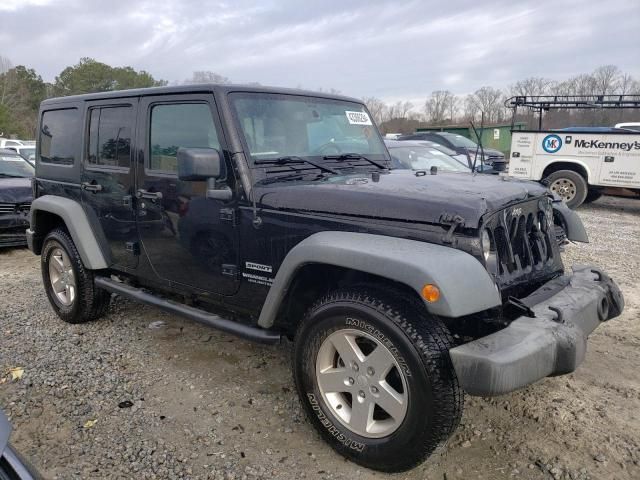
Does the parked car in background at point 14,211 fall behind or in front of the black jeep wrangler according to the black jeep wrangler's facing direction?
behind

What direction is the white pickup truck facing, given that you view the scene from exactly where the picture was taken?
facing to the right of the viewer

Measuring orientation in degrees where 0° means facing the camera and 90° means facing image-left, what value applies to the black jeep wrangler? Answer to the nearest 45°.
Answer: approximately 315°

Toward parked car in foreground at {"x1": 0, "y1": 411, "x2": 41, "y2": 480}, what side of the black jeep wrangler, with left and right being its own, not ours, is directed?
right

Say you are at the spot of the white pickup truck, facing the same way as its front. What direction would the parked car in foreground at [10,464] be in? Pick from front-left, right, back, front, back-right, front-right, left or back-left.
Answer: right

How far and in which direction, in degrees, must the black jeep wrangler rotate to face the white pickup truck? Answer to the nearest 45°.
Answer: approximately 90° to its left

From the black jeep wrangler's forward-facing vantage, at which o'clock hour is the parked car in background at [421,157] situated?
The parked car in background is roughly at 8 o'clock from the black jeep wrangler.

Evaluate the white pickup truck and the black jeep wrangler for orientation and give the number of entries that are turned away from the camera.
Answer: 0
